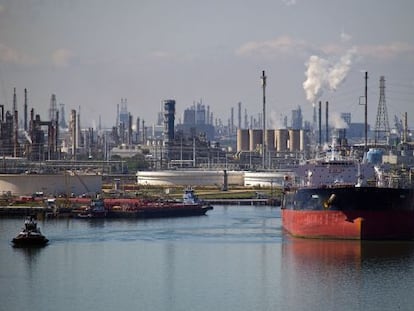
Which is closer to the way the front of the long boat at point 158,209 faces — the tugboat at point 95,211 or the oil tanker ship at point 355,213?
the tugboat

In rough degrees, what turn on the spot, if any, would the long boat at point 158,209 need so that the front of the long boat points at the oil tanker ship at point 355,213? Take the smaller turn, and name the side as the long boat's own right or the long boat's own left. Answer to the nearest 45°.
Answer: approximately 135° to the long boat's own left

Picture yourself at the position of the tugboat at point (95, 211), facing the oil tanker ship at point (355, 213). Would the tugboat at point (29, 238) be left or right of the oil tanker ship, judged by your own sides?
right

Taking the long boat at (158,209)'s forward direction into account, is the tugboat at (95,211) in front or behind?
in front

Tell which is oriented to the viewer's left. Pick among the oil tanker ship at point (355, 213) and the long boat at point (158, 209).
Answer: the long boat

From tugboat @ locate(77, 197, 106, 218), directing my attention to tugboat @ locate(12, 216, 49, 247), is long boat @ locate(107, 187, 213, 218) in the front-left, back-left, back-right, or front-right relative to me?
back-left
